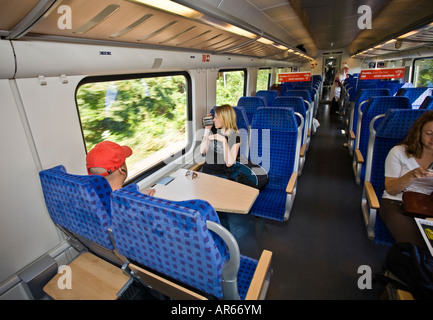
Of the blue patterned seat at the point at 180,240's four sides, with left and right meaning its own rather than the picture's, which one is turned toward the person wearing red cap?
left

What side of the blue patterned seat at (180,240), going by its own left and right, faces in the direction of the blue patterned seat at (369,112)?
front

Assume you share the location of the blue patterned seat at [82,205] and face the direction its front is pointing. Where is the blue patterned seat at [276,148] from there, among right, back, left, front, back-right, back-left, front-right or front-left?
front-right

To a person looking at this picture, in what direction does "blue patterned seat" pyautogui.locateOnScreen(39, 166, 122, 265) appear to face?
facing away from the viewer and to the right of the viewer

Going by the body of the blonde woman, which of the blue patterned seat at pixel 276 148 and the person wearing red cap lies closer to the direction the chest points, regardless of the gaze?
the person wearing red cap

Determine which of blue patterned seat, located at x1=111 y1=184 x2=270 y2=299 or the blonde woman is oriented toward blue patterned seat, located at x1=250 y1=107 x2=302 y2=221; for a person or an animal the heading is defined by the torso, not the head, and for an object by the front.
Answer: blue patterned seat, located at x1=111 y1=184 x2=270 y2=299

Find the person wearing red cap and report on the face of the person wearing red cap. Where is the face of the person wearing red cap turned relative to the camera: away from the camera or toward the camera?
away from the camera

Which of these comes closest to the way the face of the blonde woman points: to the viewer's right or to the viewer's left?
to the viewer's left

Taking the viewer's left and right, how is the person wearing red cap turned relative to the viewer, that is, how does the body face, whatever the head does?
facing away from the viewer and to the right of the viewer

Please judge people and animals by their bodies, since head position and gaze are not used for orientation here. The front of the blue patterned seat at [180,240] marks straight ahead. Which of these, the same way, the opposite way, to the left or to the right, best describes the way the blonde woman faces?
the opposite way

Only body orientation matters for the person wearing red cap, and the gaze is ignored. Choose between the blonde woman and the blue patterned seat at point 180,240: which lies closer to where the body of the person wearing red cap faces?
the blonde woman

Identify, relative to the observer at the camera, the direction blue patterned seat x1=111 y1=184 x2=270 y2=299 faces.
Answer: facing away from the viewer and to the right of the viewer

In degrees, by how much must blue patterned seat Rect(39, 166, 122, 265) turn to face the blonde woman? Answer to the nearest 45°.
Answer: approximately 45° to its right
